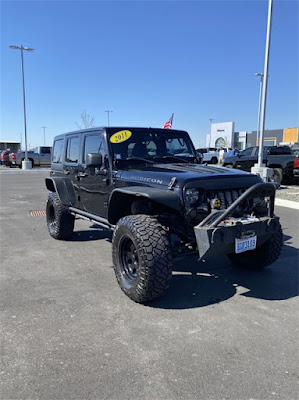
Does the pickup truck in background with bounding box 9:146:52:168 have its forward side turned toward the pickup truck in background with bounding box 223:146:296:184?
no

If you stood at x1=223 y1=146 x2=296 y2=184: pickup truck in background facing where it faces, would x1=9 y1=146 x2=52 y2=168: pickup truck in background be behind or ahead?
ahead

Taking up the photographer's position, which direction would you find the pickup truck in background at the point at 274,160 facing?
facing away from the viewer and to the left of the viewer

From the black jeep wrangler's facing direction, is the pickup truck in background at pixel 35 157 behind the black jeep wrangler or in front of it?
behind

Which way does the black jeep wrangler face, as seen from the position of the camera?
facing the viewer and to the right of the viewer

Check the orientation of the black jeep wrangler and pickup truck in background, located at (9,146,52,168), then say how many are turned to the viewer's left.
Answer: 0

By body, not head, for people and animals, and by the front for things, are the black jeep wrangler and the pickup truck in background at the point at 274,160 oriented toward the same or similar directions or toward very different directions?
very different directions

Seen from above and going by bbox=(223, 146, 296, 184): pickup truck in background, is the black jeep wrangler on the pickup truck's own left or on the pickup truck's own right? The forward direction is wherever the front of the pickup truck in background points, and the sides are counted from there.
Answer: on the pickup truck's own left

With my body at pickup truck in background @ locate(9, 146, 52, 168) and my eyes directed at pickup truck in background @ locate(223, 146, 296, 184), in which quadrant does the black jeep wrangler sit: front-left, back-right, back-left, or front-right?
front-right

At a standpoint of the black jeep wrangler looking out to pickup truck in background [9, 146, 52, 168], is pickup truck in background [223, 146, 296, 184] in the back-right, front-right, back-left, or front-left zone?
front-right
